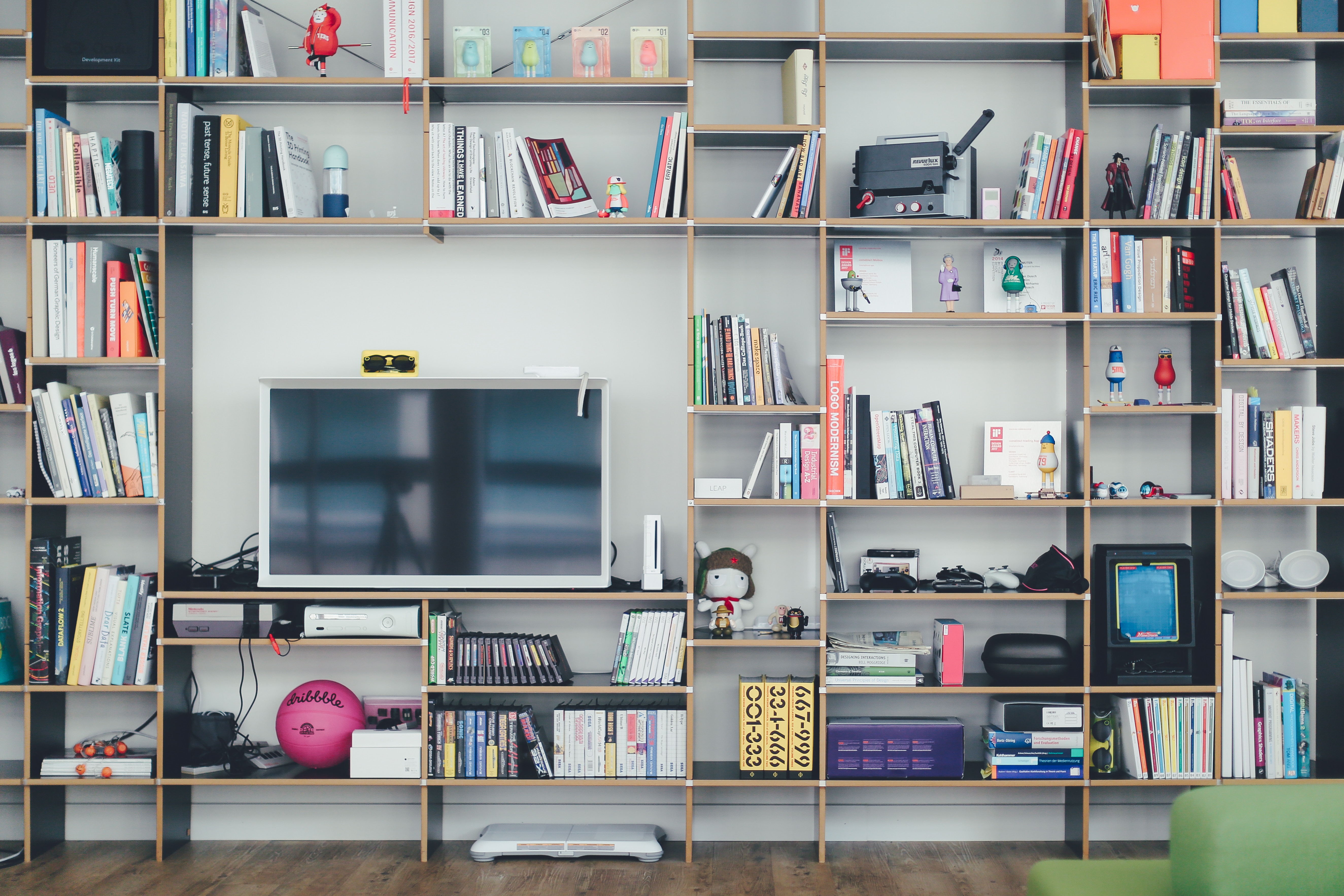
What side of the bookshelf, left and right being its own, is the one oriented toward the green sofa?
front

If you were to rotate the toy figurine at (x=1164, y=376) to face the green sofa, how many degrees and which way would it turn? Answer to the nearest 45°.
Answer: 0° — it already faces it

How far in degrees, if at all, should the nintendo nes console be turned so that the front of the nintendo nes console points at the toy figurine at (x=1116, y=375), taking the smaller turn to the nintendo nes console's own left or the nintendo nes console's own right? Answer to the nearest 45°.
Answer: approximately 90° to the nintendo nes console's own left

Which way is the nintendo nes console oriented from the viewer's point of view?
toward the camera

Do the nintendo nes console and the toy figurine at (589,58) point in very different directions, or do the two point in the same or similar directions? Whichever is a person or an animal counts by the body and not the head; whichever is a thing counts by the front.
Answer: same or similar directions

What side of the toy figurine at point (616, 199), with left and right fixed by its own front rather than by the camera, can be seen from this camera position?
front

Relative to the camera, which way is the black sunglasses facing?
toward the camera

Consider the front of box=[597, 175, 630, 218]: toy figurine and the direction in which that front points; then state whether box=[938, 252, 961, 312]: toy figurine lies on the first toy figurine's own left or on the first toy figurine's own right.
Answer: on the first toy figurine's own left

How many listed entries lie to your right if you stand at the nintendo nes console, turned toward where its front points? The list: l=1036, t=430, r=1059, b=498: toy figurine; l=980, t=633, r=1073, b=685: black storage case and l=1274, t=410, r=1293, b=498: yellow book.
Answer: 0

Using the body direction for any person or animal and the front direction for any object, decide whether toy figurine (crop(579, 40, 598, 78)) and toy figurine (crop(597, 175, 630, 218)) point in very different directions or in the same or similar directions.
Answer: same or similar directions

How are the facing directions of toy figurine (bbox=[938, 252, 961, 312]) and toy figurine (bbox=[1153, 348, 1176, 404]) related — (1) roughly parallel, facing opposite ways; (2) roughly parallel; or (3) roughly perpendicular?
roughly parallel

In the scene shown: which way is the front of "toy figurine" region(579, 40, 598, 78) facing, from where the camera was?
facing the viewer
